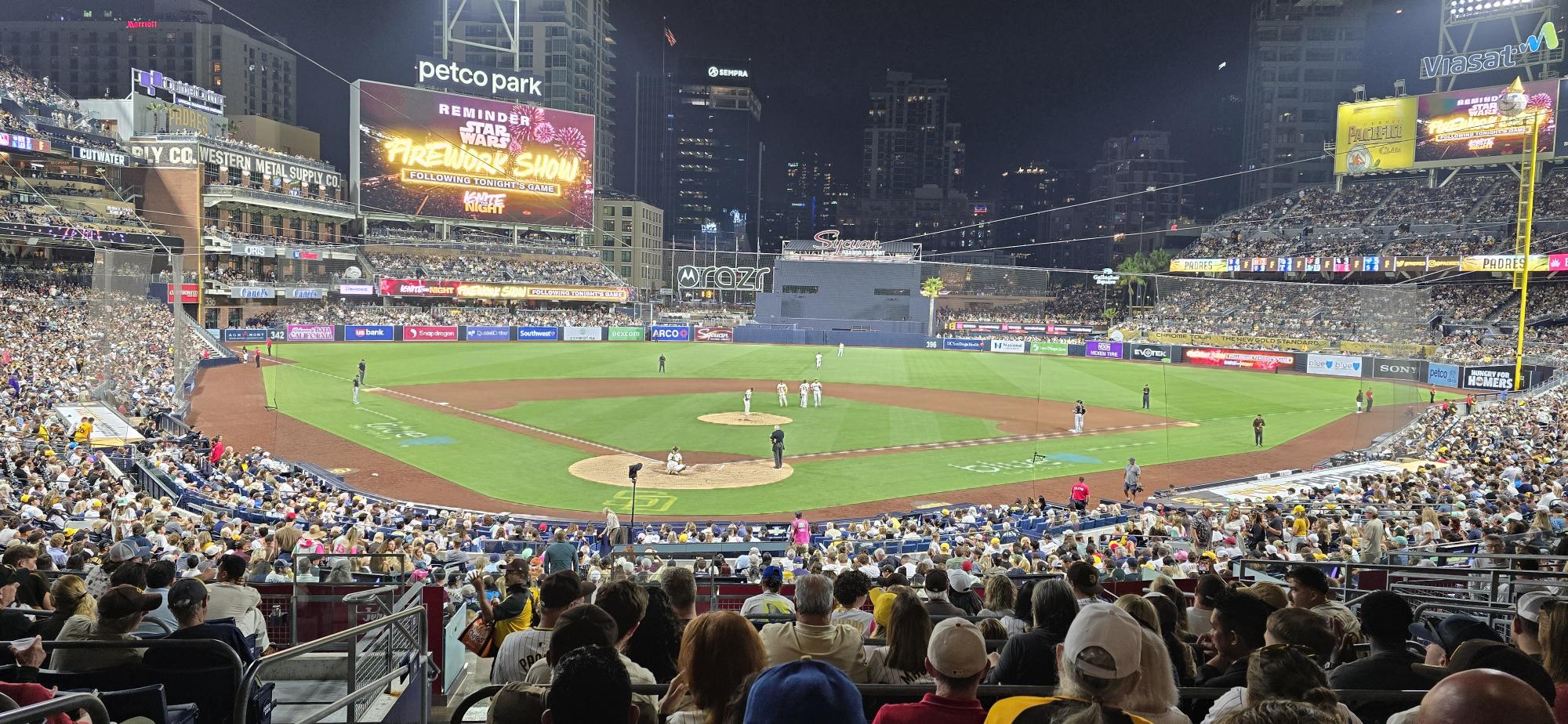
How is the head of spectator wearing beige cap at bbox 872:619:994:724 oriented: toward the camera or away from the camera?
away from the camera

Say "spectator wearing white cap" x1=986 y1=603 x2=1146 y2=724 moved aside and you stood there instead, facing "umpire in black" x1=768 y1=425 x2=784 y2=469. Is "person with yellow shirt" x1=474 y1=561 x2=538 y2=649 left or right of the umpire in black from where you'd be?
left

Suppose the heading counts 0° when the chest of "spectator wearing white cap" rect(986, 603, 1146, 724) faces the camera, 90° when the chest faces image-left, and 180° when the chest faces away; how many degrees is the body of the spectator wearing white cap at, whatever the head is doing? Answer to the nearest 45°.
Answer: approximately 180°

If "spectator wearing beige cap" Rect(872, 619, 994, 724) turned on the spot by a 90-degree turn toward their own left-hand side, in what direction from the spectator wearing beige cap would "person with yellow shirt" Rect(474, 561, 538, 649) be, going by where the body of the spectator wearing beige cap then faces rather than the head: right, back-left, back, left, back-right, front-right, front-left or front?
front-right

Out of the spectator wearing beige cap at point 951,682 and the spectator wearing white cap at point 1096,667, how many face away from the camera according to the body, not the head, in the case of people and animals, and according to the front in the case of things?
2

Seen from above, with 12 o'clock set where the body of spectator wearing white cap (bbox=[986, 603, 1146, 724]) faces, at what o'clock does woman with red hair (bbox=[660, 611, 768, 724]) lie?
The woman with red hair is roughly at 9 o'clock from the spectator wearing white cap.

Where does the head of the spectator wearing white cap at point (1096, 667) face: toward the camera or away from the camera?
away from the camera

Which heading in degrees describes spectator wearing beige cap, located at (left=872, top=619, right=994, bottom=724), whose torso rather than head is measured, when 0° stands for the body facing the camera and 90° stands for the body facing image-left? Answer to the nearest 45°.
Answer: approximately 180°

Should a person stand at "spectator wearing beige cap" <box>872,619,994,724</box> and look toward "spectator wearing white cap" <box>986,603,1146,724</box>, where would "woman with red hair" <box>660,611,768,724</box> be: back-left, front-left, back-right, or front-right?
back-right
